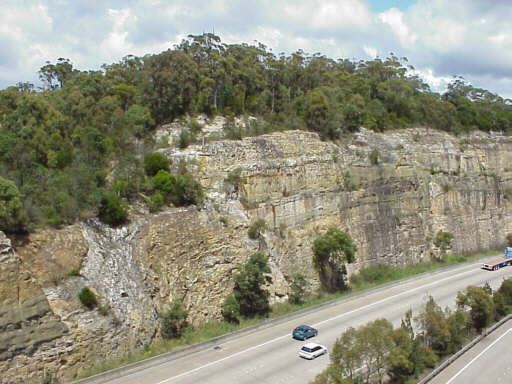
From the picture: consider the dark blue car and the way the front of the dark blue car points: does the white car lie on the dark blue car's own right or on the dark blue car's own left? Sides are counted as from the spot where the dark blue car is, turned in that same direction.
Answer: on the dark blue car's own right

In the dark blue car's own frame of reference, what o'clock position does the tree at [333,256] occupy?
The tree is roughly at 11 o'clock from the dark blue car.

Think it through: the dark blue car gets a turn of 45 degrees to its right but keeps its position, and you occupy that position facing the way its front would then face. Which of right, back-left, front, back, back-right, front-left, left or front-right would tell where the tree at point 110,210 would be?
back

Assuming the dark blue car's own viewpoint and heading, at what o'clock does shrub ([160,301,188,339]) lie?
The shrub is roughly at 7 o'clock from the dark blue car.

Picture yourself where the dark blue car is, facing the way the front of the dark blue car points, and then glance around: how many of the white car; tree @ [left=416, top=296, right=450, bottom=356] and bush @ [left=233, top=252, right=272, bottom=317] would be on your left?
1

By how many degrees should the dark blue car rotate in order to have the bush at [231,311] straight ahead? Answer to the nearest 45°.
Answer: approximately 135° to its left

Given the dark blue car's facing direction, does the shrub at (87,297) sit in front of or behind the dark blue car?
behind

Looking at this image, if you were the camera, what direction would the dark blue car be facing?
facing away from the viewer and to the right of the viewer

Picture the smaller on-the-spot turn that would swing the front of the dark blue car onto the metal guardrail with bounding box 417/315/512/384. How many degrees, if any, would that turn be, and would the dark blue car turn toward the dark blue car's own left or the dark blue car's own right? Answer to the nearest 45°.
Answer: approximately 45° to the dark blue car's own right

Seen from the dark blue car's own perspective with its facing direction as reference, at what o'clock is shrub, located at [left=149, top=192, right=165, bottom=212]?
The shrub is roughly at 8 o'clock from the dark blue car.
